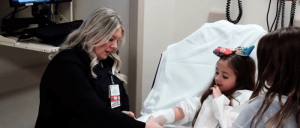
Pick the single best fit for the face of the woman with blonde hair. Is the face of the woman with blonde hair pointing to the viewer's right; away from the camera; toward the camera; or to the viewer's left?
to the viewer's right

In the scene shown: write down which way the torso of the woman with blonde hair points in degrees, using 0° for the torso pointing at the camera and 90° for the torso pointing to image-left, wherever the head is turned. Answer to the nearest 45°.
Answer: approximately 315°

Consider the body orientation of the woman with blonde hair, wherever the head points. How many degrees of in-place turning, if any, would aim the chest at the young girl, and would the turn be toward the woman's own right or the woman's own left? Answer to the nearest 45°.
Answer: approximately 45° to the woman's own left

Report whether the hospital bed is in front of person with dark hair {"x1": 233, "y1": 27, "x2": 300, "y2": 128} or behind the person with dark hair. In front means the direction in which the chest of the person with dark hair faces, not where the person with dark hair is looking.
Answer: in front

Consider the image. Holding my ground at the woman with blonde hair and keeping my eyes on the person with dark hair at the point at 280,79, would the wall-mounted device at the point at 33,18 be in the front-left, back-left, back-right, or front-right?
back-left

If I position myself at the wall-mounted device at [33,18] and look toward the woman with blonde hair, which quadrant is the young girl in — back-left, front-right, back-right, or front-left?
front-left

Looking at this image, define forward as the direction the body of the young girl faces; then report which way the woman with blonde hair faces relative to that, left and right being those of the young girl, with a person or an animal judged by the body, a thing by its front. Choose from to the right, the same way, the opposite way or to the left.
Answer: to the left

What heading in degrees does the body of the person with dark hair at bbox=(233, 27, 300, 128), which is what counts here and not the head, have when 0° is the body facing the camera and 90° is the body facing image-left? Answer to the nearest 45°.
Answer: approximately 135°

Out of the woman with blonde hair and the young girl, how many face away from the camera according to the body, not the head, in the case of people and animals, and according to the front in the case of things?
0

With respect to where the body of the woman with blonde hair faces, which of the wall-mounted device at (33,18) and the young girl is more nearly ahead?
the young girl

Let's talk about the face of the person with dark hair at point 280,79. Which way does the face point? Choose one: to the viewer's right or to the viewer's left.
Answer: to the viewer's left

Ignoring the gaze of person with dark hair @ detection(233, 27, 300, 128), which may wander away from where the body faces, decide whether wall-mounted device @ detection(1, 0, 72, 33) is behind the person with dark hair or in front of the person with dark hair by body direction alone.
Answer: in front

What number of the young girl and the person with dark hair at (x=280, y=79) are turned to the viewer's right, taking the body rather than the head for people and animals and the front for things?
0
